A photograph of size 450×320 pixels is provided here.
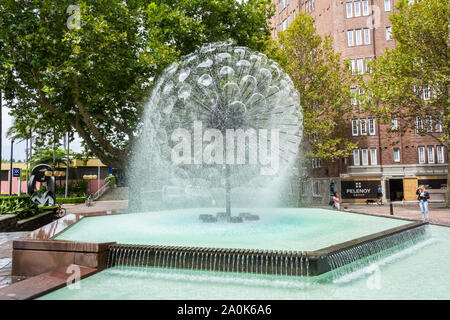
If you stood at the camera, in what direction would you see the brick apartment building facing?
facing the viewer

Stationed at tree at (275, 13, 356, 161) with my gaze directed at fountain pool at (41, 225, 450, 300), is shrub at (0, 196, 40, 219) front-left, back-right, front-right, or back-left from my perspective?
front-right

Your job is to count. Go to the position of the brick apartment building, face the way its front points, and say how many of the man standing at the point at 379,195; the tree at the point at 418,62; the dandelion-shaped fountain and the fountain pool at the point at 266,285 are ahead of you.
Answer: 4

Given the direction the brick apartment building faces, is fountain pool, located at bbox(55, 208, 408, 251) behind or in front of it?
in front

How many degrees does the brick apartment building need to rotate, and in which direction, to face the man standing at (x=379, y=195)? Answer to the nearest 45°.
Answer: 0° — it already faces them

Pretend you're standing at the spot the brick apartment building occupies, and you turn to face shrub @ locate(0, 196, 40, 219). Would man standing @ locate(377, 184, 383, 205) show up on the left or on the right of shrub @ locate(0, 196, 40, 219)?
left

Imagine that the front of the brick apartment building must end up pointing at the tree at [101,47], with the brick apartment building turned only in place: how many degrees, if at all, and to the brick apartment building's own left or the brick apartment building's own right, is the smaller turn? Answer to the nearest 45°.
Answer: approximately 45° to the brick apartment building's own right

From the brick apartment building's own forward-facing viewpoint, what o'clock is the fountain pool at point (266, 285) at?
The fountain pool is roughly at 12 o'clock from the brick apartment building.

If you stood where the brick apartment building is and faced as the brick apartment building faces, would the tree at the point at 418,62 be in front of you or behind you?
in front

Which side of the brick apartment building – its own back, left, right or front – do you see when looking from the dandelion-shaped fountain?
front

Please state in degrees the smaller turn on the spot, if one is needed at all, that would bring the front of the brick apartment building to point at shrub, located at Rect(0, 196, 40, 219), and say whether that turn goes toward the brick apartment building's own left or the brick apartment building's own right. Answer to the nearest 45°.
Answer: approximately 45° to the brick apartment building's own right
